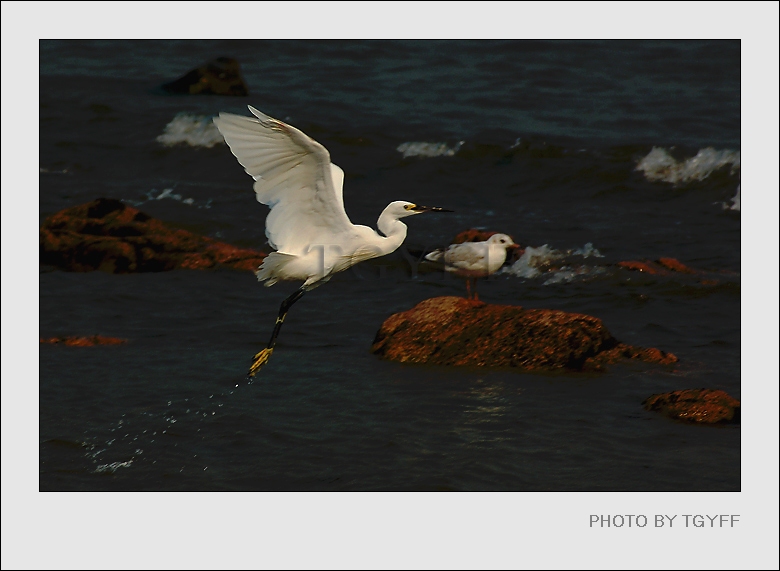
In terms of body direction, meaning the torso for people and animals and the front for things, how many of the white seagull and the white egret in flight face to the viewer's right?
2

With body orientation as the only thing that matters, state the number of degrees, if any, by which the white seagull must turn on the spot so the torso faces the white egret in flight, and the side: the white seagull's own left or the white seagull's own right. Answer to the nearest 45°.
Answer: approximately 90° to the white seagull's own right

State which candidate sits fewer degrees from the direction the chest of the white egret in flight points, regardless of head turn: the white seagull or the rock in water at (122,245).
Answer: the white seagull

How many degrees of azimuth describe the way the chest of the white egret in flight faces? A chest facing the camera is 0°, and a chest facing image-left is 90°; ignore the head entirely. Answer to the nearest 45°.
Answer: approximately 270°

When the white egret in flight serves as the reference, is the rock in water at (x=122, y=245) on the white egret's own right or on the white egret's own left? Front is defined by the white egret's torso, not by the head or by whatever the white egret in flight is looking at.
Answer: on the white egret's own left

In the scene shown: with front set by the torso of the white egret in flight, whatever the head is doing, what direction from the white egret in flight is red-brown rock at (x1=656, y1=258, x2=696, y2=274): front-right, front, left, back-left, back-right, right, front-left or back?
front-left

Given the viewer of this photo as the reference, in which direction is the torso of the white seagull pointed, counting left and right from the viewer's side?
facing to the right of the viewer

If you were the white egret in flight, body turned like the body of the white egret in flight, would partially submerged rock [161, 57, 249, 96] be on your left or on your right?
on your left

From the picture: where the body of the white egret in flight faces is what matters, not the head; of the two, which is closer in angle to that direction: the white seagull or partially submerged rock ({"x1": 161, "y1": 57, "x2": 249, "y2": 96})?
the white seagull

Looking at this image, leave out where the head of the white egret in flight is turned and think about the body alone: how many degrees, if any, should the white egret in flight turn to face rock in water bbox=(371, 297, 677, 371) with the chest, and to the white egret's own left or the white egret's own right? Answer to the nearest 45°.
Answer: approximately 45° to the white egret's own left
